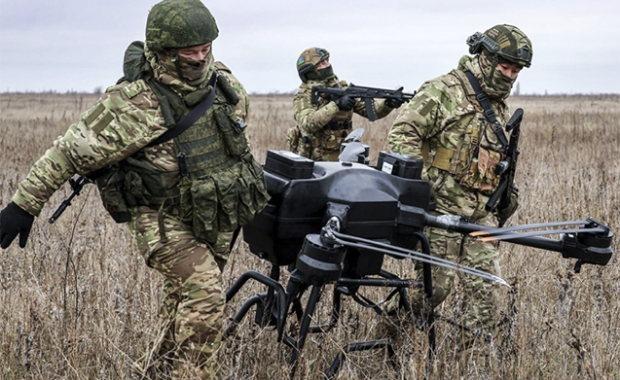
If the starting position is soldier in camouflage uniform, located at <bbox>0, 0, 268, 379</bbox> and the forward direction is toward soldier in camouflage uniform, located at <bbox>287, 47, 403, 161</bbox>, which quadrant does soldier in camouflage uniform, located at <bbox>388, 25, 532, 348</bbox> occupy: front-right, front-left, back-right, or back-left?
front-right

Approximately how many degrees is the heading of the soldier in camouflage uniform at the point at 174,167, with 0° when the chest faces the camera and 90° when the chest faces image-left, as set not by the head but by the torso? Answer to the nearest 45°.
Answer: approximately 315°

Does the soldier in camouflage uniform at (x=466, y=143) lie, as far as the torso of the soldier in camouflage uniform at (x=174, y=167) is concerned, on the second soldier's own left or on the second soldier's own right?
on the second soldier's own left

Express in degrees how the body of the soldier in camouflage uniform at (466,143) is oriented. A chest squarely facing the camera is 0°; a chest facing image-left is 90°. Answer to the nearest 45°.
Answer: approximately 315°

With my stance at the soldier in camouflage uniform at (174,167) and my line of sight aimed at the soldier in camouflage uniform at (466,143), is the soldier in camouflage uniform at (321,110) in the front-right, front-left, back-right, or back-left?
front-left

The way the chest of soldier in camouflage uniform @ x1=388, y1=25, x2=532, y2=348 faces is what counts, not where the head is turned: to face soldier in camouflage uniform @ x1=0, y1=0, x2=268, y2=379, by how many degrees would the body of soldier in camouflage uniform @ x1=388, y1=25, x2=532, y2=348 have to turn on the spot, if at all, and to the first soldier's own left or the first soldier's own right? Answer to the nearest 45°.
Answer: approximately 90° to the first soldier's own right

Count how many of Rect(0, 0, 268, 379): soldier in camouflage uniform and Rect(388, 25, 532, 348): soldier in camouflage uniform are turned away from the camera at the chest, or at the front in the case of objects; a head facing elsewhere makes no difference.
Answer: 0

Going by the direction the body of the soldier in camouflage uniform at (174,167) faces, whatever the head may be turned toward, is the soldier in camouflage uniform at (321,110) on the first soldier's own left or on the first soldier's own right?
on the first soldier's own left

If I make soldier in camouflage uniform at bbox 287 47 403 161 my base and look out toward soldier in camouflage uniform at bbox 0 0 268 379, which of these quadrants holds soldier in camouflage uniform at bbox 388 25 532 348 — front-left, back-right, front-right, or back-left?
front-left

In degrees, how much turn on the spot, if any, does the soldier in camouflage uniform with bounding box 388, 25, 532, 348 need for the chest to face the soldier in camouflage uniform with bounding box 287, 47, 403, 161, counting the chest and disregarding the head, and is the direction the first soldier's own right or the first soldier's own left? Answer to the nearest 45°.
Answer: approximately 180°
